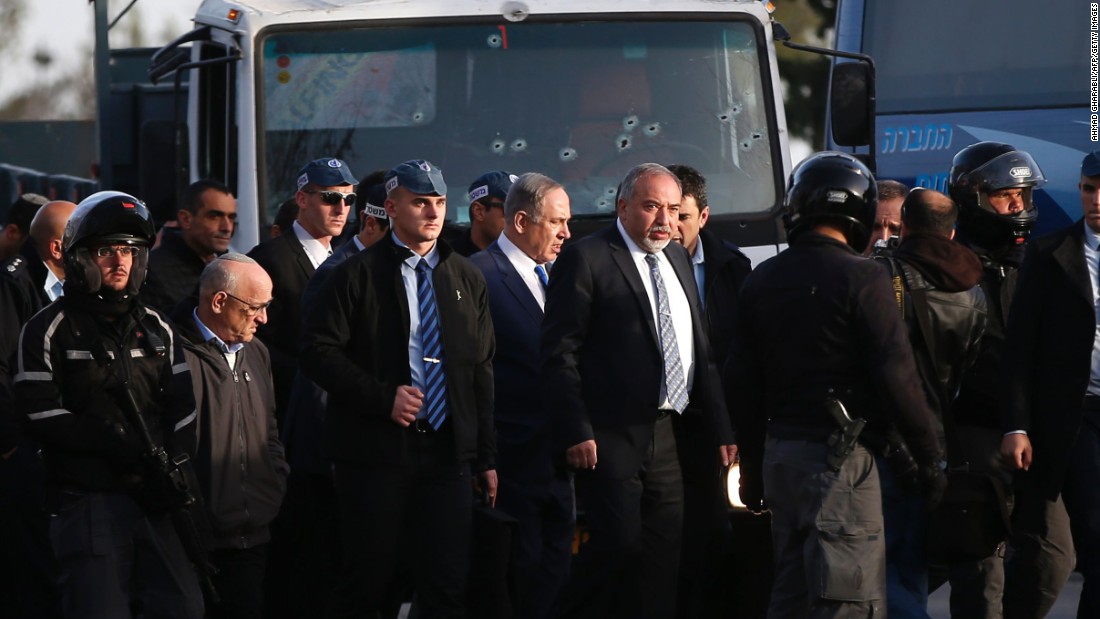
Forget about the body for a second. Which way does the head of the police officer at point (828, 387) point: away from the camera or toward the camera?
away from the camera

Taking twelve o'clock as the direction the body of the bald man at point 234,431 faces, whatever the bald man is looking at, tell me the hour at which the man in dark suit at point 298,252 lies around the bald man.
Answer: The man in dark suit is roughly at 8 o'clock from the bald man.

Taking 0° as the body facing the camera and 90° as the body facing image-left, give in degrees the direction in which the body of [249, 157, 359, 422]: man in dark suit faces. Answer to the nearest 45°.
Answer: approximately 315°

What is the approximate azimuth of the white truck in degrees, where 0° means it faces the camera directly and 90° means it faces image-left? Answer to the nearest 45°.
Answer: approximately 0°

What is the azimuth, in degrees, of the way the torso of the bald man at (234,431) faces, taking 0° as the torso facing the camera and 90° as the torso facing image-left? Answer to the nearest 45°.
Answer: approximately 315°

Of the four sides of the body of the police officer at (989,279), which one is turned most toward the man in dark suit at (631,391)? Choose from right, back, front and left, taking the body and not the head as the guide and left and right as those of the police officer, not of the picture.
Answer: right

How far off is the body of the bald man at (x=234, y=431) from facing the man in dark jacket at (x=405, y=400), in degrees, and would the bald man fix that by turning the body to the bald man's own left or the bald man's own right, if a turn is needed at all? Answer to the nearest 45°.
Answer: approximately 45° to the bald man's own left

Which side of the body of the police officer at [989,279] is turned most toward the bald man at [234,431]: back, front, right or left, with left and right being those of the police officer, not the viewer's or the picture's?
right
